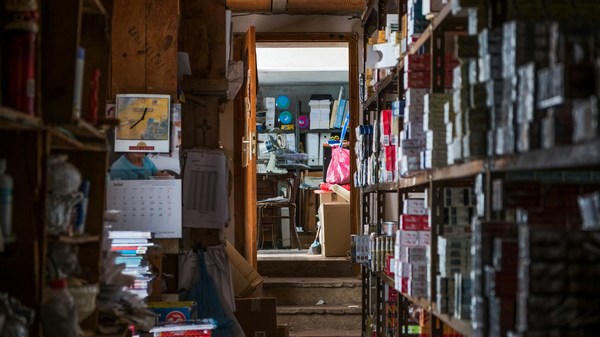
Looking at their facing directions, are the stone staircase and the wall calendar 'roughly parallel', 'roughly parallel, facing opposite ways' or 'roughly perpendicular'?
roughly parallel

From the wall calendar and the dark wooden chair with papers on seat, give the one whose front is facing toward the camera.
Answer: the wall calendar

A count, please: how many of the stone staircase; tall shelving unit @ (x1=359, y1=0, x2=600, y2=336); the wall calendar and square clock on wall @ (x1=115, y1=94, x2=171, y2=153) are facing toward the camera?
3

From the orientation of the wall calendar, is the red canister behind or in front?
in front

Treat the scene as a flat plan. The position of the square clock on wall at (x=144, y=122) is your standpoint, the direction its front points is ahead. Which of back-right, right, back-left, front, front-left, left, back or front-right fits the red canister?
front

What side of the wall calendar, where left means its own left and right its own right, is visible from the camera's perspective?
front

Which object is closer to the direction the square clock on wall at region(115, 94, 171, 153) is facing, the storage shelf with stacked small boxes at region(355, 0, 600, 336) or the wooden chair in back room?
the storage shelf with stacked small boxes

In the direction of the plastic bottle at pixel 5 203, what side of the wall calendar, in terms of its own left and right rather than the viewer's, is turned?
front

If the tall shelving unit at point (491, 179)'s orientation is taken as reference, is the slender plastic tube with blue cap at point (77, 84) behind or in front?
in front

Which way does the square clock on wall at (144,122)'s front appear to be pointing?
toward the camera
